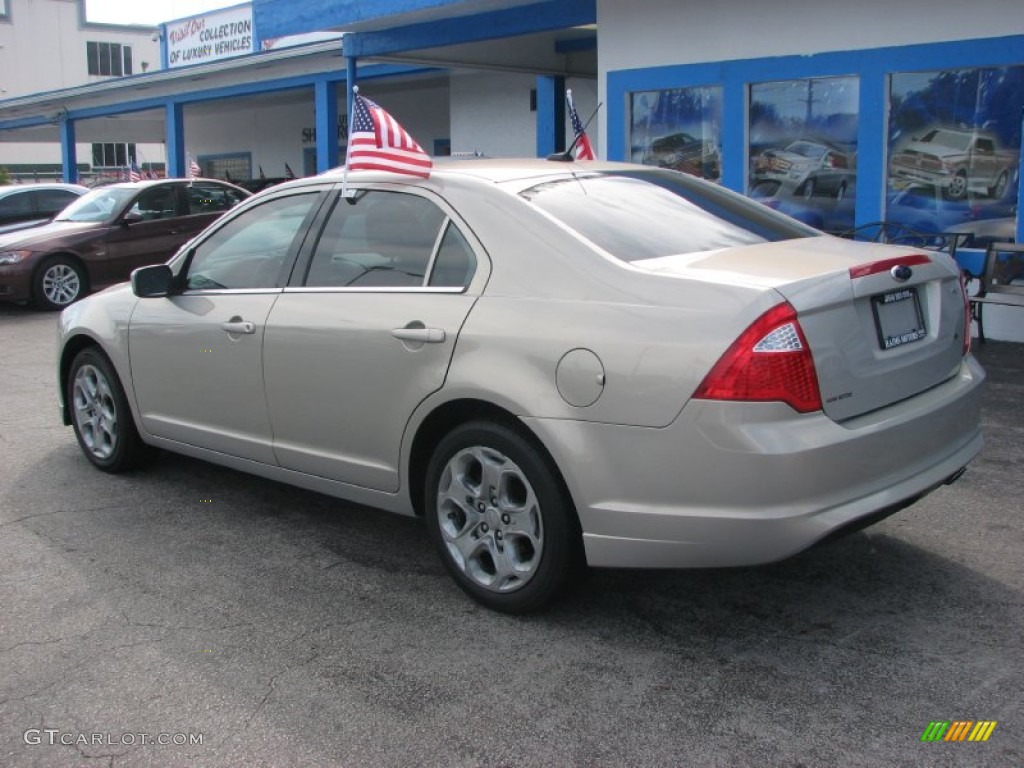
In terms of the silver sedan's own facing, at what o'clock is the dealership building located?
The dealership building is roughly at 2 o'clock from the silver sedan.

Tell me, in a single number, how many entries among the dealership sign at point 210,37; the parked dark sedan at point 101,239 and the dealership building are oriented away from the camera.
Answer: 0

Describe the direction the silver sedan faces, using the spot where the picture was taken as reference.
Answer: facing away from the viewer and to the left of the viewer

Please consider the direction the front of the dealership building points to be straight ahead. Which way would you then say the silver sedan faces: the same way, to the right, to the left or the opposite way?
to the right

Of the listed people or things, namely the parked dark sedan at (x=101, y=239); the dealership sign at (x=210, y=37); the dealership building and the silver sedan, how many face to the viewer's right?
0

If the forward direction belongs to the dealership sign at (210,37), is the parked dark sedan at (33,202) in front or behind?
in front

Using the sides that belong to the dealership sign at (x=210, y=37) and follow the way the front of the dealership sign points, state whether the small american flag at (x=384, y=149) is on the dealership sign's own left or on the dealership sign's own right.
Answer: on the dealership sign's own left

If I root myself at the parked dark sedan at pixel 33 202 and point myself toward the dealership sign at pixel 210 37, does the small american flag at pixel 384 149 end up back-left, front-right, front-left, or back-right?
back-right

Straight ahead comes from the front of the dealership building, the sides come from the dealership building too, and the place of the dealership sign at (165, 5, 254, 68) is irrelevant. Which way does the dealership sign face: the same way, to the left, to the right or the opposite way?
the same way

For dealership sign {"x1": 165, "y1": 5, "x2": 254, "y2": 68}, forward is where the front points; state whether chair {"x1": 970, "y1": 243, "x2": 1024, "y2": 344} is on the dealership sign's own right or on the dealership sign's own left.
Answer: on the dealership sign's own left

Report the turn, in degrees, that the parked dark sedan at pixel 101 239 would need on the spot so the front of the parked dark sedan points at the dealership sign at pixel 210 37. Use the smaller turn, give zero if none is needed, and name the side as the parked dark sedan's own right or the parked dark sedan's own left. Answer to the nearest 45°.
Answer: approximately 135° to the parked dark sedan's own right

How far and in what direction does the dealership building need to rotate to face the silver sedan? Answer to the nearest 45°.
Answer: approximately 45° to its left

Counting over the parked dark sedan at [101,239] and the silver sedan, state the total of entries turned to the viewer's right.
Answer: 0

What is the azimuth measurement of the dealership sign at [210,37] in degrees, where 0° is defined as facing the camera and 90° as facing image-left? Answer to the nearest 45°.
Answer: approximately 45°

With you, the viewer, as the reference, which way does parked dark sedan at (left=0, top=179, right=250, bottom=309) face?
facing the viewer and to the left of the viewer
